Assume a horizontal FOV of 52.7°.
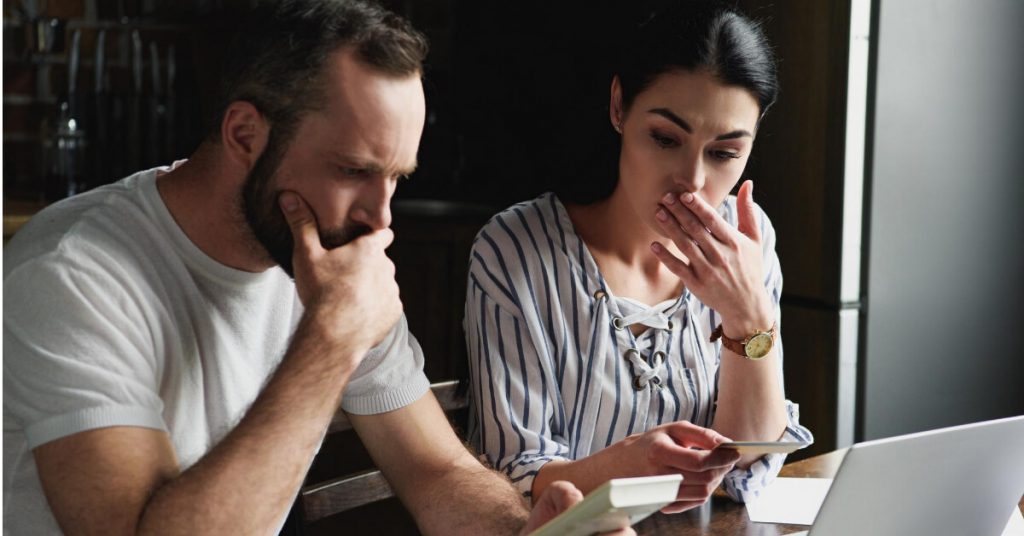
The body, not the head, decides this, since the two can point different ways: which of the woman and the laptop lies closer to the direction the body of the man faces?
the laptop

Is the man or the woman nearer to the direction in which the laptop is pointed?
the woman

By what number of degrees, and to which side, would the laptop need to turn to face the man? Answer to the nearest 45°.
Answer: approximately 45° to its left

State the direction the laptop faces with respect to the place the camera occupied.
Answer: facing away from the viewer and to the left of the viewer

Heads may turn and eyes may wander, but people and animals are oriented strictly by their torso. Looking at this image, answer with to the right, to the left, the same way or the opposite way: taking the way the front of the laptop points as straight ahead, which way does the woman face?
the opposite way

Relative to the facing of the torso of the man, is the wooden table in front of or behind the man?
in front

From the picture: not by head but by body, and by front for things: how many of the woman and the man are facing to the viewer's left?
0

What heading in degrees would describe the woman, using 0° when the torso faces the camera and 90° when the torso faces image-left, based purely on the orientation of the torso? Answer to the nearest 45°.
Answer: approximately 315°

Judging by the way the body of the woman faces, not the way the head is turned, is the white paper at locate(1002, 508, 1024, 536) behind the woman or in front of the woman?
in front
